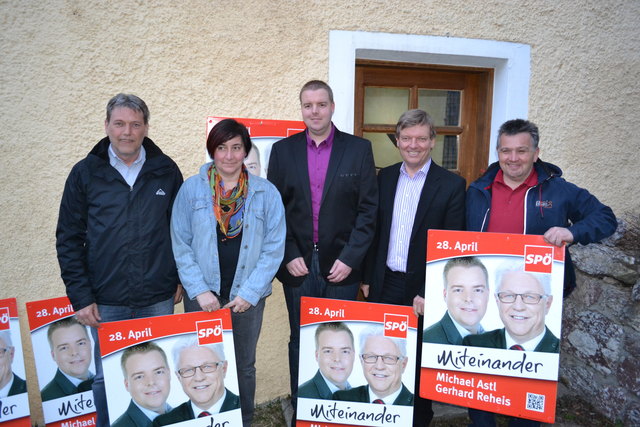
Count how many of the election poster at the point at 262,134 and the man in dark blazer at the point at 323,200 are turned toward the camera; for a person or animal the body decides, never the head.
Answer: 2

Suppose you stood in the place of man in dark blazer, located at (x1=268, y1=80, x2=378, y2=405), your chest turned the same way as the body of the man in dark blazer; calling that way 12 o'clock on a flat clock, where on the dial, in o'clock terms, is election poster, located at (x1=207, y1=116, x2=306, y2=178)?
The election poster is roughly at 5 o'clock from the man in dark blazer.

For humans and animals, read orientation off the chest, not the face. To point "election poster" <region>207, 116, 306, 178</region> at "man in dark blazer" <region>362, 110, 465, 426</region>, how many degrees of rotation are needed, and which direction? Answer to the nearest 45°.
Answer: approximately 45° to its left

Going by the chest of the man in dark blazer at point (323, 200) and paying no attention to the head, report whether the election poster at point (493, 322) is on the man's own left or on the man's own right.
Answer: on the man's own left

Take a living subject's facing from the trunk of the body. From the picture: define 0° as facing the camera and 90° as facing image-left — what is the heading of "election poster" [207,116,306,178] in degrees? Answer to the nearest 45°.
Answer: approximately 0°

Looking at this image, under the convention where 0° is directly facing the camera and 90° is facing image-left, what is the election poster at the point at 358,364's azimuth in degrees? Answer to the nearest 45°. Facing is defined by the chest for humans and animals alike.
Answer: approximately 0°

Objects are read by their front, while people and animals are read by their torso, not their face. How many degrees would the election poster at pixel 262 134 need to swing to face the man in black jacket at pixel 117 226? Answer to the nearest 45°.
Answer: approximately 45° to its right
